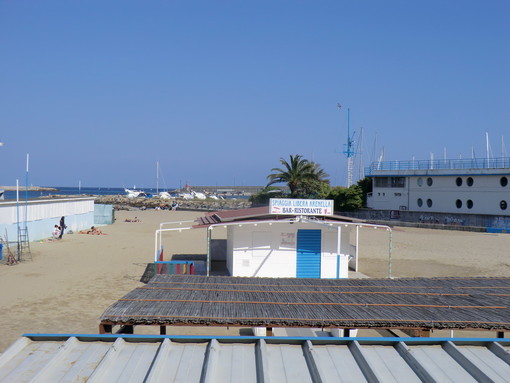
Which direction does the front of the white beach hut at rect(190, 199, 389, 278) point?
toward the camera

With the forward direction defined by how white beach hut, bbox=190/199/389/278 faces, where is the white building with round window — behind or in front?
behind

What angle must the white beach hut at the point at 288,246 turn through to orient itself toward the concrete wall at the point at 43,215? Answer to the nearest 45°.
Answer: approximately 135° to its right

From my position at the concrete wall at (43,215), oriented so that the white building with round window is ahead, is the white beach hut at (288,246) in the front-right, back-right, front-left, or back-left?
front-right

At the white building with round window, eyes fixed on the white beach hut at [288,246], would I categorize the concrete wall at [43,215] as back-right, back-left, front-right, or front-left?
front-right

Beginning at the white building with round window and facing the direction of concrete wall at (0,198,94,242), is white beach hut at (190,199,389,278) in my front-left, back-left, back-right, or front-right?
front-left
